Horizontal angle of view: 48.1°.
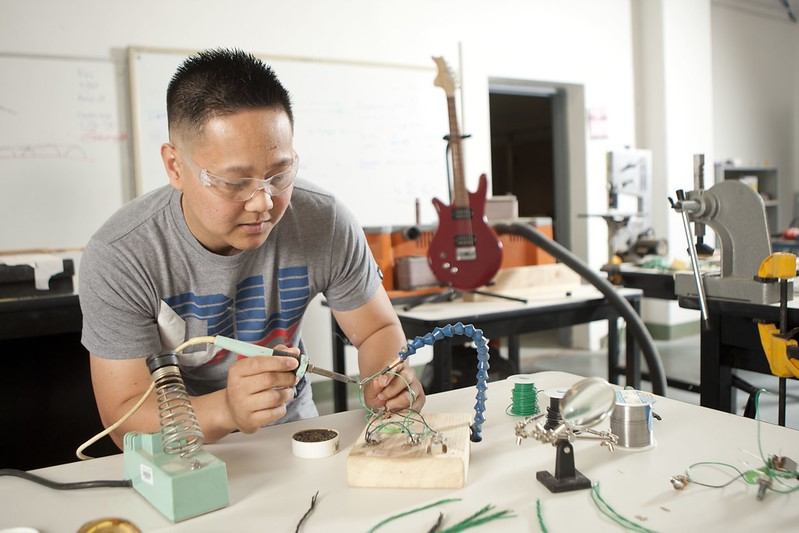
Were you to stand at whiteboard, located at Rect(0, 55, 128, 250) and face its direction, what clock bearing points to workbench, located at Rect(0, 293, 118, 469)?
The workbench is roughly at 12 o'clock from the whiteboard.

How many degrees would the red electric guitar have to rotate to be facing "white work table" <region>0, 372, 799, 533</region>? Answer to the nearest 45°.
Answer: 0° — it already faces it

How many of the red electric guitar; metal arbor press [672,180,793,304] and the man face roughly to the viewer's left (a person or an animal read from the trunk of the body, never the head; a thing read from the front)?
1

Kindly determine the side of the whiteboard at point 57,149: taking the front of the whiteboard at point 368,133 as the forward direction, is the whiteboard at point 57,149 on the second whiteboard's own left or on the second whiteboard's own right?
on the second whiteboard's own right

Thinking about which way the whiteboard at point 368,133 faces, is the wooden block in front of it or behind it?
in front

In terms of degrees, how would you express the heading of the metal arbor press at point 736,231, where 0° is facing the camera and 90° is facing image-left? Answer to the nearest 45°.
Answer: approximately 90°

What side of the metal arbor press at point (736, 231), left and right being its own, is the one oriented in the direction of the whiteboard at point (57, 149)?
front

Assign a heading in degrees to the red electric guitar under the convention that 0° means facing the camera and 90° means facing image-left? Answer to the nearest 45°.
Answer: approximately 0°

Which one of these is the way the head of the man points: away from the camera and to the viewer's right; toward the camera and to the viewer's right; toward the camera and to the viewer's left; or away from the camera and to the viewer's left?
toward the camera and to the viewer's right
